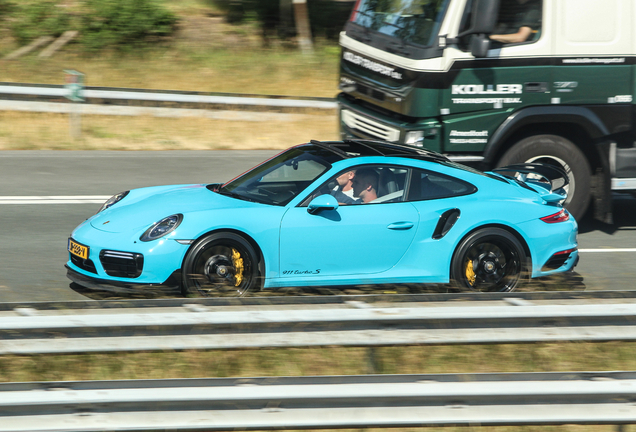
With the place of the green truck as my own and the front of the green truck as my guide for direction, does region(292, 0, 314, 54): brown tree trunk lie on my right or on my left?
on my right

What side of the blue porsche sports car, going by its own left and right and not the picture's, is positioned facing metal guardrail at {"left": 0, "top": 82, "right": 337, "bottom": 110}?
right

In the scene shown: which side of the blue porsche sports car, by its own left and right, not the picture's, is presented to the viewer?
left

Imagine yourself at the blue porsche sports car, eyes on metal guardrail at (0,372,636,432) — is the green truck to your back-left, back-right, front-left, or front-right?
back-left

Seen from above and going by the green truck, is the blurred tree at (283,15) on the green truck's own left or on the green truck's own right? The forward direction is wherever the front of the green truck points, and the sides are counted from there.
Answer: on the green truck's own right

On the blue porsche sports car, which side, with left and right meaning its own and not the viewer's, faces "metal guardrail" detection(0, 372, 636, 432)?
left

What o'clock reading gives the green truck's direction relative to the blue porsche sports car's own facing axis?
The green truck is roughly at 4 o'clock from the blue porsche sports car.

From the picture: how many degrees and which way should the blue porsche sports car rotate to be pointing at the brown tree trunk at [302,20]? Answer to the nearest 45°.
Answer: approximately 90° to its right
